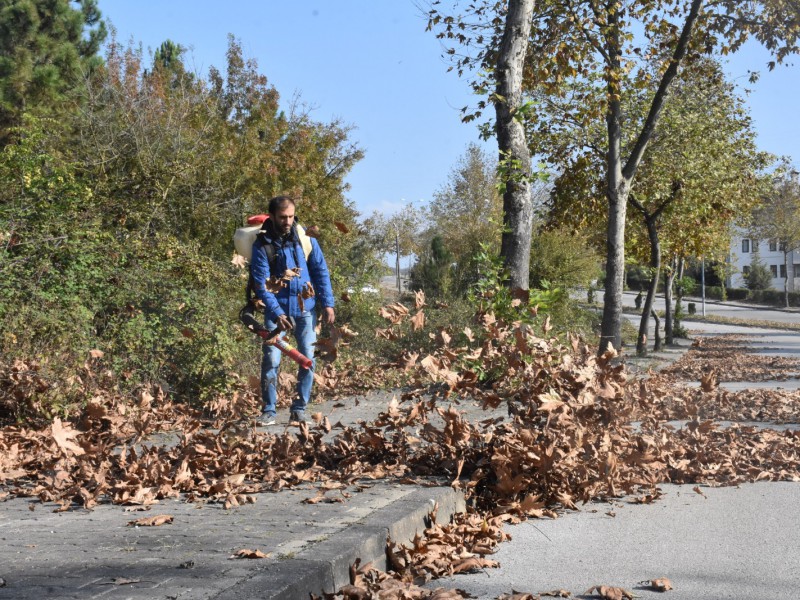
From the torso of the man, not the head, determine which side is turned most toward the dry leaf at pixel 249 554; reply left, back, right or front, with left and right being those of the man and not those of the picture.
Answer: front

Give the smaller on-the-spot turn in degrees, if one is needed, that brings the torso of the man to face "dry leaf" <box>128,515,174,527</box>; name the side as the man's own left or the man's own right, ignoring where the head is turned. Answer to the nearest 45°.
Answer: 0° — they already face it

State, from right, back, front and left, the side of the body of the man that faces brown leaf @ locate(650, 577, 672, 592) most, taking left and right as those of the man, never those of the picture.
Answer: front

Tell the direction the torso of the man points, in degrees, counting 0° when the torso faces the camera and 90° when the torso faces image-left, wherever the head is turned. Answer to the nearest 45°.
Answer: approximately 0°

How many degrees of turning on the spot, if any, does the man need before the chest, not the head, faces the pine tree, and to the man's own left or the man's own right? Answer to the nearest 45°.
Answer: approximately 180°

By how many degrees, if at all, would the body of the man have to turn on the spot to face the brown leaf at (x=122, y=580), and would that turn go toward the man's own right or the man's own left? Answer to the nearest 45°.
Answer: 0° — they already face it

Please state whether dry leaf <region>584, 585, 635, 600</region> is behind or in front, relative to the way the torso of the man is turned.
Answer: in front
